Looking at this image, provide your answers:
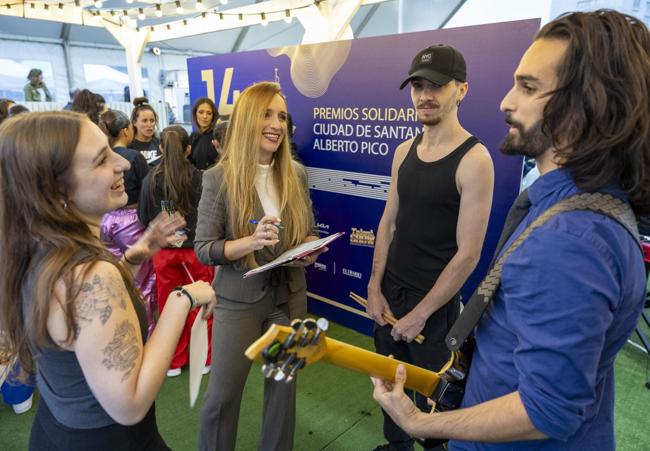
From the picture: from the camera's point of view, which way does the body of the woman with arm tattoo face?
to the viewer's right

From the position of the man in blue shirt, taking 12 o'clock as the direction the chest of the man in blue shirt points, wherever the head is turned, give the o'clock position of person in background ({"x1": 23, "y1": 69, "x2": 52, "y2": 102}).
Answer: The person in background is roughly at 1 o'clock from the man in blue shirt.

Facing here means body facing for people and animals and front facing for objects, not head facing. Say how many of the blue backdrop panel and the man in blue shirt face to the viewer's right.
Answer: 0

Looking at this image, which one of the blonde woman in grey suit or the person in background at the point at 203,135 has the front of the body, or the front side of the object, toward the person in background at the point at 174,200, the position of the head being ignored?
the person in background at the point at 203,135

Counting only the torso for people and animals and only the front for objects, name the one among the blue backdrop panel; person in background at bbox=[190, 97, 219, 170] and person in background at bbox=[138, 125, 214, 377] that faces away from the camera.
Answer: person in background at bbox=[138, 125, 214, 377]

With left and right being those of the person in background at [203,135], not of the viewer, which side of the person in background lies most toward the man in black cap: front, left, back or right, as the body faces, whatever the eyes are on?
front

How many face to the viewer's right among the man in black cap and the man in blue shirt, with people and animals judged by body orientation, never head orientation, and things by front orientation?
0

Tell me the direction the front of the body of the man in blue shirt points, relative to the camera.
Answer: to the viewer's left

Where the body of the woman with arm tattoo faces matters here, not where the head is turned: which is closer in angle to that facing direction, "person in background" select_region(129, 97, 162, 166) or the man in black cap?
the man in black cap

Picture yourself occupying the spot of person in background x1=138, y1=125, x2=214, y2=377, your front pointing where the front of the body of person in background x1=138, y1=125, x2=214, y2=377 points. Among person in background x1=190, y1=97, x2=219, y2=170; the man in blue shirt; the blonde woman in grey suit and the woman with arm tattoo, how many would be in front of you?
1

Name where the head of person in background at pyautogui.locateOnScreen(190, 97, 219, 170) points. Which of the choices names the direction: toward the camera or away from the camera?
toward the camera
